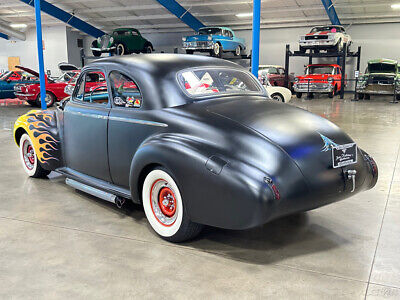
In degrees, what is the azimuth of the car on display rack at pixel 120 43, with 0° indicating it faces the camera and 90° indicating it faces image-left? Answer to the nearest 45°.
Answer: approximately 45°

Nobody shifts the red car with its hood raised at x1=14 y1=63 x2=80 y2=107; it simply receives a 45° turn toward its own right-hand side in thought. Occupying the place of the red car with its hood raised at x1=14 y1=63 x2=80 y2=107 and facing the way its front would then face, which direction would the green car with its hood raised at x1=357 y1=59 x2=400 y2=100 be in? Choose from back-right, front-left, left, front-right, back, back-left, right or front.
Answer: back

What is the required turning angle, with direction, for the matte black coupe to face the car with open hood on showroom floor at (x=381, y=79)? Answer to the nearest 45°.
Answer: approximately 90° to its right

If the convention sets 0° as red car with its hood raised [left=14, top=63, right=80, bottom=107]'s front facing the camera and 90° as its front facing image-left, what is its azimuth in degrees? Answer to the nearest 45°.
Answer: approximately 45°

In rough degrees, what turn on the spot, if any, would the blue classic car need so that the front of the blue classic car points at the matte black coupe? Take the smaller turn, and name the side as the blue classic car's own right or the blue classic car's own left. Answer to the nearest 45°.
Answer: approximately 45° to the blue classic car's own left

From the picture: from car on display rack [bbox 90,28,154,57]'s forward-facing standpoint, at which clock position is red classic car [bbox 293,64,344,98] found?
The red classic car is roughly at 8 o'clock from the car on display rack.

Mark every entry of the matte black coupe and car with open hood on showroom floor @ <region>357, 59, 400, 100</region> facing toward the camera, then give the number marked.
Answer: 1

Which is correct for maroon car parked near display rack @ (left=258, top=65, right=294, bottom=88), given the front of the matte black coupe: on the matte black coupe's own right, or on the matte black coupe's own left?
on the matte black coupe's own right

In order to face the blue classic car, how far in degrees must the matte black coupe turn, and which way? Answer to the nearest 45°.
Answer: approximately 45° to its right

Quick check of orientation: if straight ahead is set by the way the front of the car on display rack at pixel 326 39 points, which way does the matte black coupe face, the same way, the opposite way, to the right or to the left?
to the right
